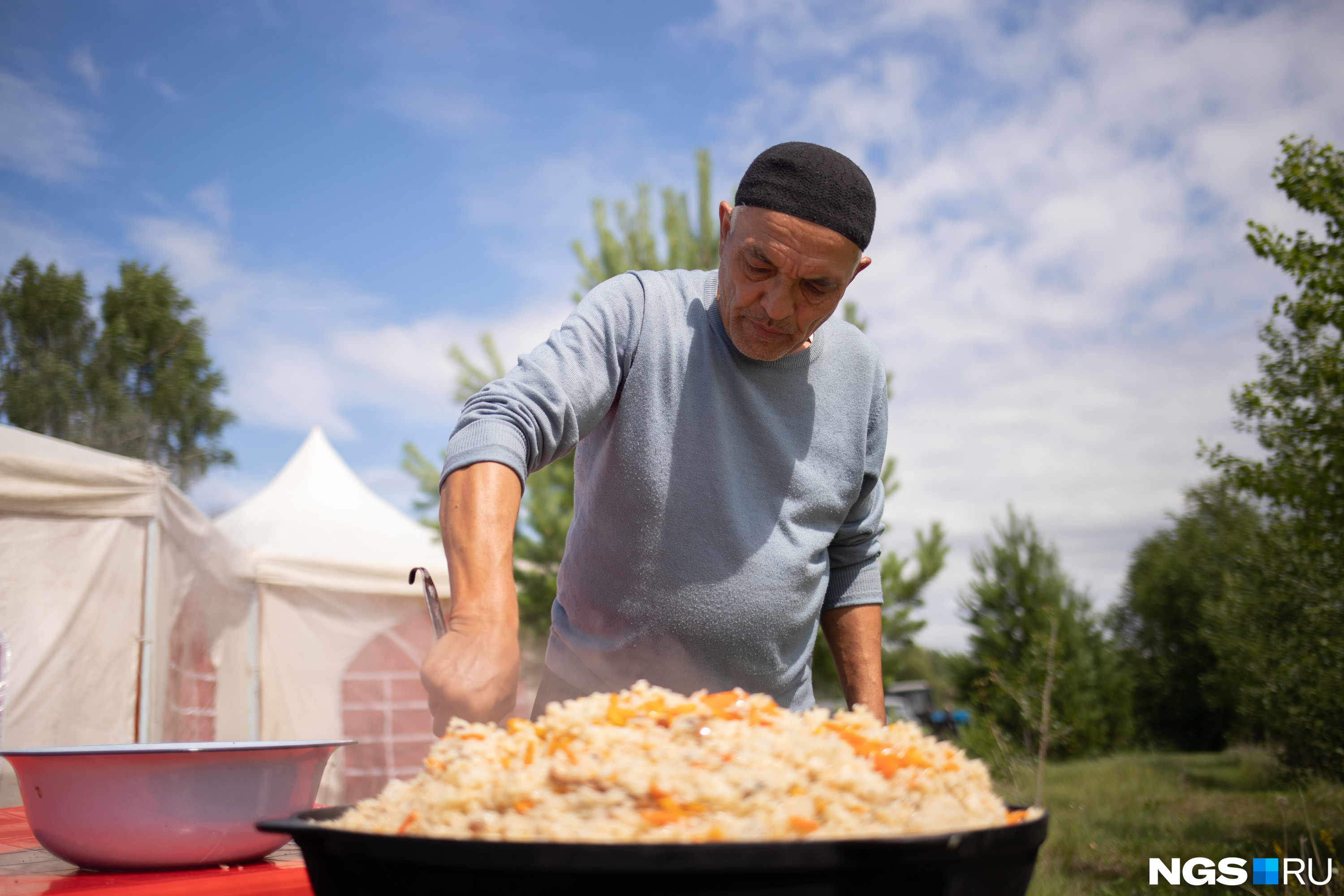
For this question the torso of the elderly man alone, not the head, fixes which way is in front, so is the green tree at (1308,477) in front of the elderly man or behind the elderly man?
behind

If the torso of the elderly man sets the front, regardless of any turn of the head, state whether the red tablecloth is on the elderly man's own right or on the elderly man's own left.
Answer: on the elderly man's own right

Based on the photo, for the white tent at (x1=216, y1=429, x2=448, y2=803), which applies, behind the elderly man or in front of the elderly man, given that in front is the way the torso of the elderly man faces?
behind

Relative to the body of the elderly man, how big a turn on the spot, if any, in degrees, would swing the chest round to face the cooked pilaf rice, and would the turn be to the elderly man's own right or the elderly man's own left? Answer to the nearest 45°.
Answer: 0° — they already face it

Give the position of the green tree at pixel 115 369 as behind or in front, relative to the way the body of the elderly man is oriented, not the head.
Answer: behind

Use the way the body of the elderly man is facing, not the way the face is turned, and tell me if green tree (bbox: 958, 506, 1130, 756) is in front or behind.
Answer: behind

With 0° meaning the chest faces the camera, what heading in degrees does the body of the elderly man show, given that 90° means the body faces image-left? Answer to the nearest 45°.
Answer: approximately 0°

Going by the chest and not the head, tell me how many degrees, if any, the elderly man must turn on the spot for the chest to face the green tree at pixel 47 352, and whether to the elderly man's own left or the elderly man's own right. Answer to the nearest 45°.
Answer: approximately 135° to the elderly man's own right

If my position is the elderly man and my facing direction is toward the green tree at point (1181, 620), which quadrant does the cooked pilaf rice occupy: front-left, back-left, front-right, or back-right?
back-right
